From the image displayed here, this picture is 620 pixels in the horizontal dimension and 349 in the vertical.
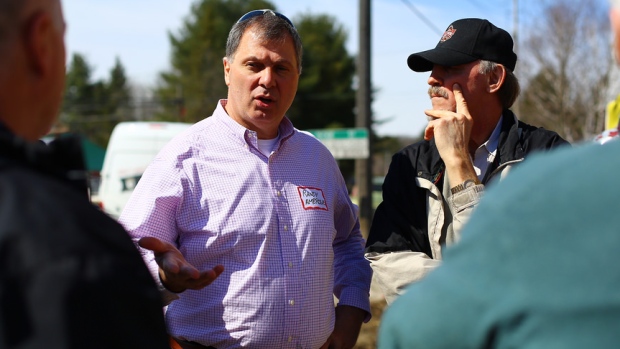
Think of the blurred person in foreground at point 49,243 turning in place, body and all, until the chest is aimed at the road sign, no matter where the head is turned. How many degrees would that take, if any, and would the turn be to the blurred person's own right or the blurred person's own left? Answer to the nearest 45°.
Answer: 0° — they already face it

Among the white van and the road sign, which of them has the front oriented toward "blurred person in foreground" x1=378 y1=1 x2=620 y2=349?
the road sign

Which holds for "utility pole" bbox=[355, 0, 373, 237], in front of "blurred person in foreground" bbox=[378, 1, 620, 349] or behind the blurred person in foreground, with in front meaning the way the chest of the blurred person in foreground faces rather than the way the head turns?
in front

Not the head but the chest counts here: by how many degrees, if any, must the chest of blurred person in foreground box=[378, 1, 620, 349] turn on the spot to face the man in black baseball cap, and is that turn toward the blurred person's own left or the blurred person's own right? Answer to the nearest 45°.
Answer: approximately 45° to the blurred person's own right

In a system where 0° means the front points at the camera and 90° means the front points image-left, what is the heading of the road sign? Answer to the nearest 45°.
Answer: approximately 0°

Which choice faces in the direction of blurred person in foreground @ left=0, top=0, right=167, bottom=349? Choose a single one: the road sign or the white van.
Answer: the road sign

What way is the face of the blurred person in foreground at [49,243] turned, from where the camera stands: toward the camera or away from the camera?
away from the camera

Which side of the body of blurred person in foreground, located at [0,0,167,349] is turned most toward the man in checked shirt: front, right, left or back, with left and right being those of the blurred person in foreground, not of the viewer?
front

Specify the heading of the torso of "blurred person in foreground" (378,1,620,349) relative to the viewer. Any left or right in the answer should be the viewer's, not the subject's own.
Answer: facing away from the viewer and to the left of the viewer

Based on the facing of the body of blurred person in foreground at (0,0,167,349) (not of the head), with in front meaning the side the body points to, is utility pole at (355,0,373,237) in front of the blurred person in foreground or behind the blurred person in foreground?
in front

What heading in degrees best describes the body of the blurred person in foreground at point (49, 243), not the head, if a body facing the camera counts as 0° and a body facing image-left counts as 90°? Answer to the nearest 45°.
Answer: approximately 225°
